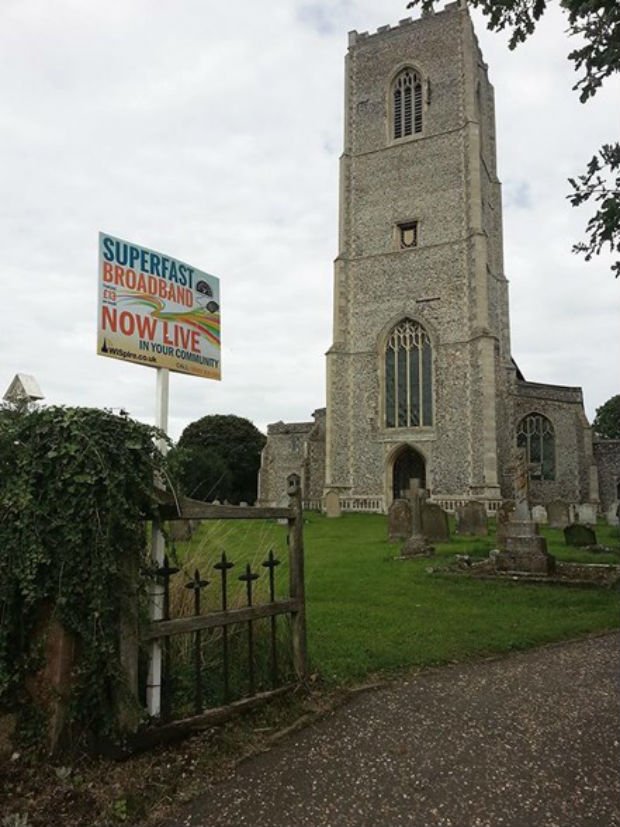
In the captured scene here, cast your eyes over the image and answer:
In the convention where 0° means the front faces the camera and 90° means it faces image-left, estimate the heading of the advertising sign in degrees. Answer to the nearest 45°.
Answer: approximately 315°

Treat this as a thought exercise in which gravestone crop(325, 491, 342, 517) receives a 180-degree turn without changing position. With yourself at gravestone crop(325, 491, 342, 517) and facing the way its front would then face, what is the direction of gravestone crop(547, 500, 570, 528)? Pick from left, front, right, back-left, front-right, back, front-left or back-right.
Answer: back-right

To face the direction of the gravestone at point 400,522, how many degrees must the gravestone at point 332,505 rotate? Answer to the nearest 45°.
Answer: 0° — it already faces it

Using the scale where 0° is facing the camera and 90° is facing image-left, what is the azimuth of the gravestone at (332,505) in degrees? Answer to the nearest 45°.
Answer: approximately 0°

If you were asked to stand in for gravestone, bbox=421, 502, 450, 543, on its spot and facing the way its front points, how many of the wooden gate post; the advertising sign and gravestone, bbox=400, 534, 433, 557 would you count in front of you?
3

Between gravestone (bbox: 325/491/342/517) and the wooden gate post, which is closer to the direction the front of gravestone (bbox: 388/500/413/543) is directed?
the wooden gate post

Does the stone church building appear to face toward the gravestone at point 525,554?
yes

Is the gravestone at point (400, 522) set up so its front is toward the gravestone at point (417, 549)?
yes

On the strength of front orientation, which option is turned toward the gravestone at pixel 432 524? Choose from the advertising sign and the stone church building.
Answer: the stone church building

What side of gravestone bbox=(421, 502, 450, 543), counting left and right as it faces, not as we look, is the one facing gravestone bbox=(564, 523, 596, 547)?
left
